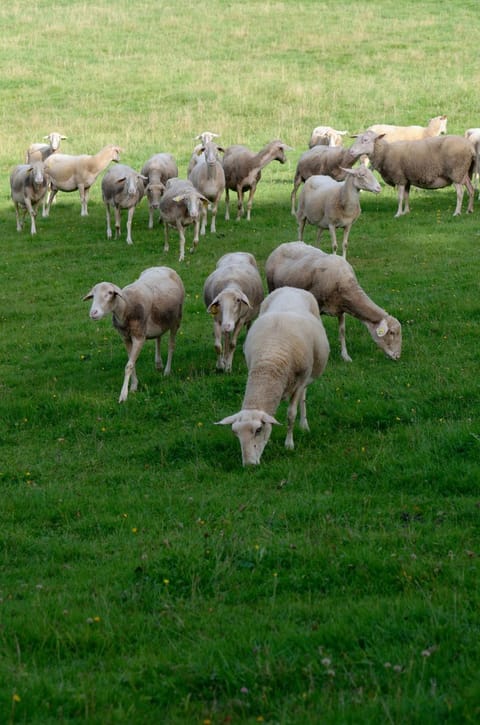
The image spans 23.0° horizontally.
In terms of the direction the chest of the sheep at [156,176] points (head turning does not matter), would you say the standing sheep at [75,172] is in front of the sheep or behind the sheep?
behind

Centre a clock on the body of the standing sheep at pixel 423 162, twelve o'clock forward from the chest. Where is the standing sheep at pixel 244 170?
the standing sheep at pixel 244 170 is roughly at 12 o'clock from the standing sheep at pixel 423 162.

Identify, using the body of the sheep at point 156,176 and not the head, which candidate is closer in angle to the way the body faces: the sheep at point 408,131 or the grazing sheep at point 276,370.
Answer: the grazing sheep

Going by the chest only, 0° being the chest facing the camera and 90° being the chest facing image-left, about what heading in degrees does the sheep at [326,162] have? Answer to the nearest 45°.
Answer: approximately 270°

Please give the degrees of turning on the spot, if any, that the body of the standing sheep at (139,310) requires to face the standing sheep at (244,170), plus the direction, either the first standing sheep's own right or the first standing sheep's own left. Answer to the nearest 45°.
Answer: approximately 135° to the first standing sheep's own right

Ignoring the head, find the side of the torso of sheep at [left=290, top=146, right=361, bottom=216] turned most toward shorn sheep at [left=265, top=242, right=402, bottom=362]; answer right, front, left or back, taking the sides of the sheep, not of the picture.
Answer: right

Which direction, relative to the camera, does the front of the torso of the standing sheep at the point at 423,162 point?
to the viewer's left

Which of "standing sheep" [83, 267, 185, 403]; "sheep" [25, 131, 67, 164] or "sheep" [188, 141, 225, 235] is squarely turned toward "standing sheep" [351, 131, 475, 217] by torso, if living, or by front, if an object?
"sheep" [25, 131, 67, 164]

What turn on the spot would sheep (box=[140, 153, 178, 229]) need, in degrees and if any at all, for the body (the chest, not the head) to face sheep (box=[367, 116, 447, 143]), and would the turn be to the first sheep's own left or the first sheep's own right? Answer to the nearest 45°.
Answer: approximately 135° to the first sheep's own left

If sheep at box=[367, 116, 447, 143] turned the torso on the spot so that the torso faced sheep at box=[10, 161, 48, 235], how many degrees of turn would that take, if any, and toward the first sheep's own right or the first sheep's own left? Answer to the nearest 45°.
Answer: approximately 135° to the first sheep's own right

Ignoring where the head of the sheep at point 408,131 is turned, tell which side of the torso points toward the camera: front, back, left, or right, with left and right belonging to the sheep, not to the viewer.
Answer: right

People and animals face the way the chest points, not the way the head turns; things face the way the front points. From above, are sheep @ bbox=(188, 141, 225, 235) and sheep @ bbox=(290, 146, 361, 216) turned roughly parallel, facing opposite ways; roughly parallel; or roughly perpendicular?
roughly perpendicular

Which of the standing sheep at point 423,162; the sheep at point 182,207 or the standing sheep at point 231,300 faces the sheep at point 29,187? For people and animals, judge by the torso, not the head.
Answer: the standing sheep at point 423,162

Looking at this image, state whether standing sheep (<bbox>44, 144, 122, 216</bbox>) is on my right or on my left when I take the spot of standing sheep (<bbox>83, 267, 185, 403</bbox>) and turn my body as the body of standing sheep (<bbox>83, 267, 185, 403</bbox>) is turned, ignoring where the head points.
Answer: on my right

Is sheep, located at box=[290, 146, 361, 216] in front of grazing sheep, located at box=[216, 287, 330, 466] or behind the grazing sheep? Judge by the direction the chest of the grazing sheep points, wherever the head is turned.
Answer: behind

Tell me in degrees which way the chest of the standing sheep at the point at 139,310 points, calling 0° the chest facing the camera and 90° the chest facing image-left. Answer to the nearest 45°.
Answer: approximately 45°

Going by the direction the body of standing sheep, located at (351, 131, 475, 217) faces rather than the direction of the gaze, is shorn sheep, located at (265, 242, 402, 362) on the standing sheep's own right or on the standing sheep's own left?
on the standing sheep's own left
